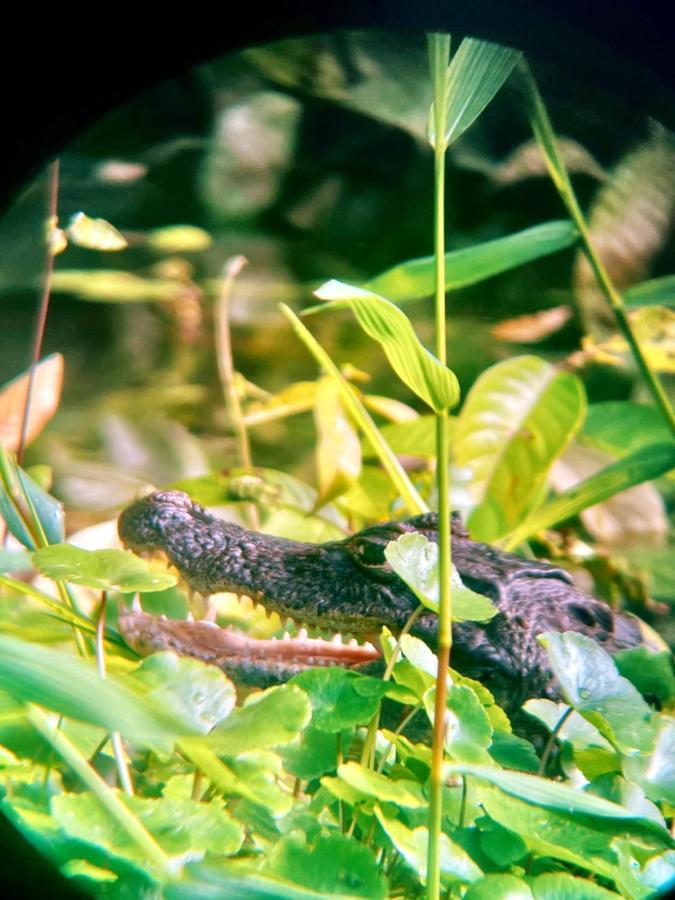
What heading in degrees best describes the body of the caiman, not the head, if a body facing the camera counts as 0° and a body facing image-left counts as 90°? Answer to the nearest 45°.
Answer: approximately 90°

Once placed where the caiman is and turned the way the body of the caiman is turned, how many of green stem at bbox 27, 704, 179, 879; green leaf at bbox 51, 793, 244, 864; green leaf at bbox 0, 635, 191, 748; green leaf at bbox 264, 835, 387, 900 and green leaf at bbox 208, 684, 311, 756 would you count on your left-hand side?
5

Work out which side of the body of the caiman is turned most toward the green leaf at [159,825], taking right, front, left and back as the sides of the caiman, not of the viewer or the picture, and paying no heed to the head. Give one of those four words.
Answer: left

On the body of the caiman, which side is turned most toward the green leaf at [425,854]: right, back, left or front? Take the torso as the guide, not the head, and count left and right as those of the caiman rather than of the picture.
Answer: left

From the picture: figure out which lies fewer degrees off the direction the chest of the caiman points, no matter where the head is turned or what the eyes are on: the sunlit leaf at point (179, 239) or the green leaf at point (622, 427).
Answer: the sunlit leaf

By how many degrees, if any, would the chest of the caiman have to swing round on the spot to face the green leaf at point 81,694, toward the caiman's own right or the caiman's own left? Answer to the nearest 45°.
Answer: approximately 90° to the caiman's own left

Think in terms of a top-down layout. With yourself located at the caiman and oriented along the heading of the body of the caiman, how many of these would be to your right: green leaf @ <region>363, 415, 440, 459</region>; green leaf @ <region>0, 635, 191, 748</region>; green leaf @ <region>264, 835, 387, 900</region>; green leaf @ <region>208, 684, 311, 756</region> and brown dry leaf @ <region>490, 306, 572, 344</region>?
2

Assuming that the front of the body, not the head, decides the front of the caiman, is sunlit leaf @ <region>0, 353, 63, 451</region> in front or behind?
in front
